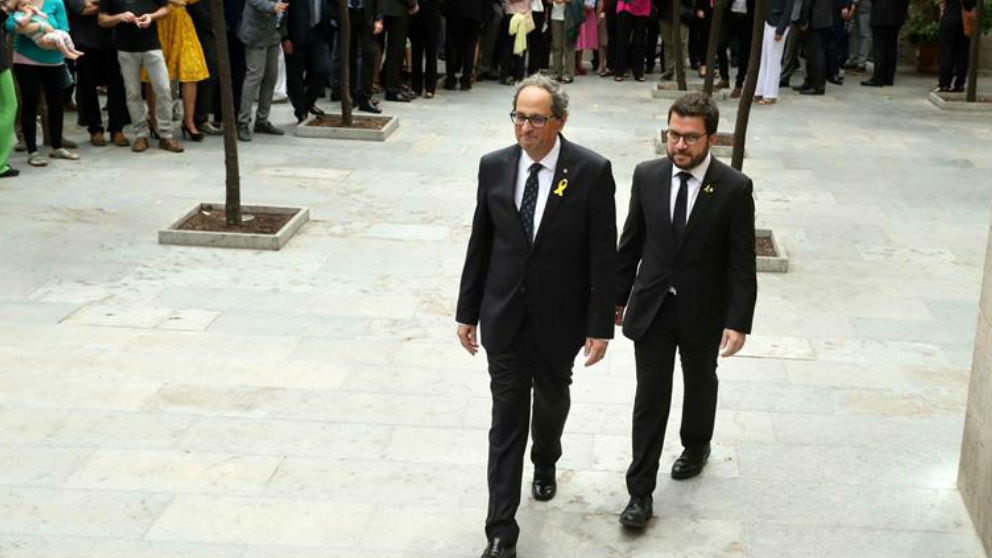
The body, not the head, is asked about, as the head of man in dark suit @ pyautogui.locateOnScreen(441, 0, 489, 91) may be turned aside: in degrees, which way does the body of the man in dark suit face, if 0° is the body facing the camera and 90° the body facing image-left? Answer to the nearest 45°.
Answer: approximately 0°

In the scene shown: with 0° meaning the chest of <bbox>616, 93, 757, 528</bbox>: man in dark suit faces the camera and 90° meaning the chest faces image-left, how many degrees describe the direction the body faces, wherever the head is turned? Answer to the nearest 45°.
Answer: approximately 45°

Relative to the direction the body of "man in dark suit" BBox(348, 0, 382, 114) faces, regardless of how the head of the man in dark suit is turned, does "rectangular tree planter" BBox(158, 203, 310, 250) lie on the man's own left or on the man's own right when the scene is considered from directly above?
on the man's own right

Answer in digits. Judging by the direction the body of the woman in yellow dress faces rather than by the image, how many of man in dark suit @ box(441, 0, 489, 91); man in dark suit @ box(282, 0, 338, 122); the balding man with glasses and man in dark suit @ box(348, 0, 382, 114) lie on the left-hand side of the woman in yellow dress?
3

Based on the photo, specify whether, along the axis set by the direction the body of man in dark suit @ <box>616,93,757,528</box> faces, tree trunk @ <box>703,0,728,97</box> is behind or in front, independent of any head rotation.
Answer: behind

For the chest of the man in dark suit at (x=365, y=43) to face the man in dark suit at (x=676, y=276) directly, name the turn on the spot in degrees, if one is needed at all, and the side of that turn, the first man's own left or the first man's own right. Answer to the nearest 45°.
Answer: approximately 45° to the first man's own right

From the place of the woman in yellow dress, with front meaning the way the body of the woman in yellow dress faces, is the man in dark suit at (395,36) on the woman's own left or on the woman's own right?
on the woman's own left
